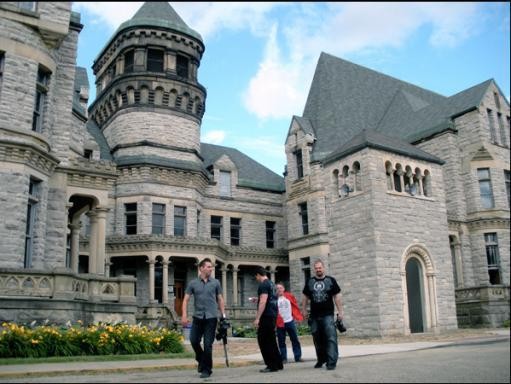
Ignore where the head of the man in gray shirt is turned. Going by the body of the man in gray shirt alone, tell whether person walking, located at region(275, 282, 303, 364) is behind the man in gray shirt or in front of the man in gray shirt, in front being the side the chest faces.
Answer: behind

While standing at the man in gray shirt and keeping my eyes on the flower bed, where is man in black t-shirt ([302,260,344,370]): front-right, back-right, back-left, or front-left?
back-right

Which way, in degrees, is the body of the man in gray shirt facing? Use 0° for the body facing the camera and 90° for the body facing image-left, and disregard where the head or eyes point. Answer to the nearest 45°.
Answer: approximately 0°

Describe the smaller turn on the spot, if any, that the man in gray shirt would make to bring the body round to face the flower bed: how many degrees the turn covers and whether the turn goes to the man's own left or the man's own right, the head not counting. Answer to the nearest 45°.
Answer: approximately 135° to the man's own right

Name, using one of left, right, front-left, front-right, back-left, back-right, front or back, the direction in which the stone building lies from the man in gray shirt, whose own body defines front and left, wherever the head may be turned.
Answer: back

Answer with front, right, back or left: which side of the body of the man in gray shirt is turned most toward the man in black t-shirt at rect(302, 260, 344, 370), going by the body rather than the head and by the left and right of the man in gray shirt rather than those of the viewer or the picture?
left

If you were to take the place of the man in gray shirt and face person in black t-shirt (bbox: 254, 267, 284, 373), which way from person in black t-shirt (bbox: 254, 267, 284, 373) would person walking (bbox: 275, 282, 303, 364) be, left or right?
left
